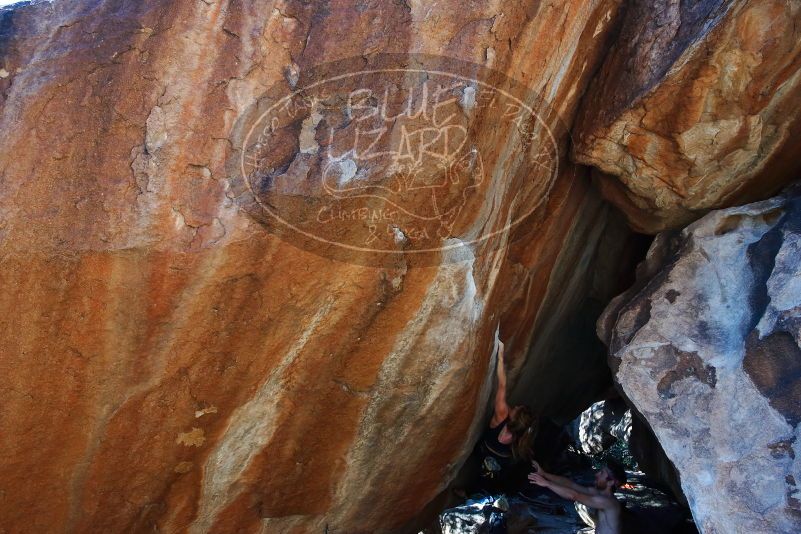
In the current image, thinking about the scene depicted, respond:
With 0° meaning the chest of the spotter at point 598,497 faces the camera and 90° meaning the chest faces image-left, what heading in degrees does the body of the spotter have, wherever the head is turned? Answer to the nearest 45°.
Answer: approximately 90°
